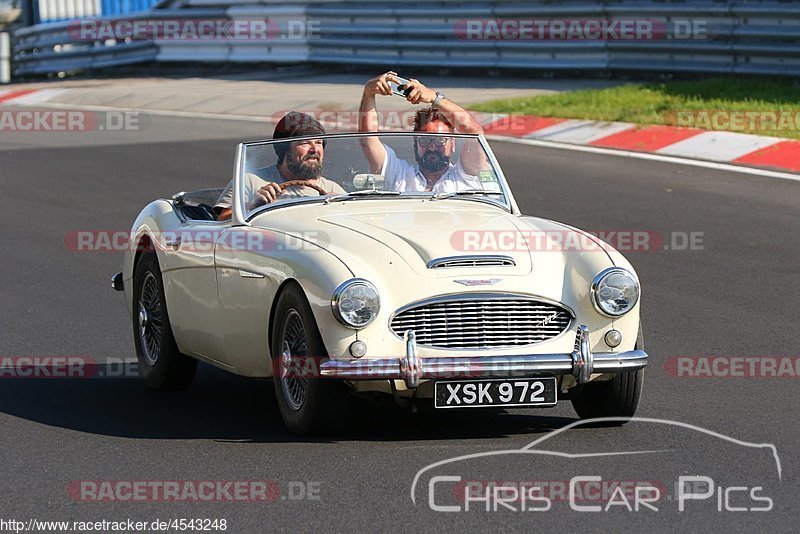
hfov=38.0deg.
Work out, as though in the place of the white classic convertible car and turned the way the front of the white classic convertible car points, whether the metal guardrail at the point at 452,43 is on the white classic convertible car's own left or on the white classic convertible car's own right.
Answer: on the white classic convertible car's own left

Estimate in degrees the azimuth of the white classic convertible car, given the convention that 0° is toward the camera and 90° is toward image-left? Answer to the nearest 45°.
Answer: approximately 315°

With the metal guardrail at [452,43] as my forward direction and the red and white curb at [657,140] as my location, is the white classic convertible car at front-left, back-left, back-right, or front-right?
back-left

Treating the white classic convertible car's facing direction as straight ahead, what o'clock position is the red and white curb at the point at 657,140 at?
The red and white curb is roughly at 8 o'clock from the white classic convertible car.
